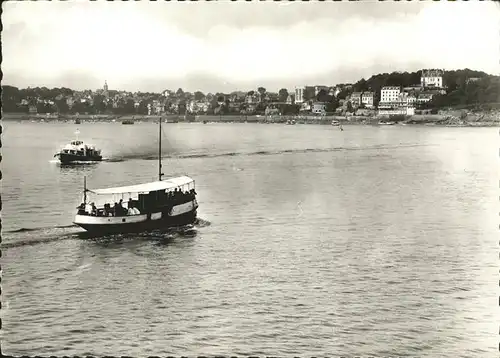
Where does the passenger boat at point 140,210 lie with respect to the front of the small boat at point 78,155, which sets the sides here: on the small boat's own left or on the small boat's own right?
on the small boat's own left

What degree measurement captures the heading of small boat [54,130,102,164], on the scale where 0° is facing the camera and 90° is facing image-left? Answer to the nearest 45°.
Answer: approximately 45°
